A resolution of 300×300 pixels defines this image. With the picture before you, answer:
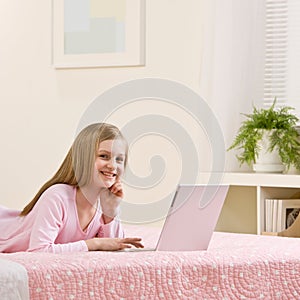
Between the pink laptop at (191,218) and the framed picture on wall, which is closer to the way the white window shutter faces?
the pink laptop

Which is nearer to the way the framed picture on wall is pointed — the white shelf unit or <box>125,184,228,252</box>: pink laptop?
the pink laptop

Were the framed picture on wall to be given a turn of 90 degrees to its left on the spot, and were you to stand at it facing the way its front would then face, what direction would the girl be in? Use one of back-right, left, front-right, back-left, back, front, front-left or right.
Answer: right

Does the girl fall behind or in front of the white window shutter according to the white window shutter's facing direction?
in front

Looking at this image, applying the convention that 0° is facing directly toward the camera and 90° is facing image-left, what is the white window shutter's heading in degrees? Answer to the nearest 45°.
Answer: approximately 0°

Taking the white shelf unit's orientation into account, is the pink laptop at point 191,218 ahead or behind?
ahead

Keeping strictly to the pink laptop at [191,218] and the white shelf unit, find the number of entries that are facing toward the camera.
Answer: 1

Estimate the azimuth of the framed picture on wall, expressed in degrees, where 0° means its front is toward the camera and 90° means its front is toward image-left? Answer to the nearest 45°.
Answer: approximately 0°

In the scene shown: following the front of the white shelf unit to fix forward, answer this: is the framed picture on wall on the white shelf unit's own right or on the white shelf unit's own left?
on the white shelf unit's own right

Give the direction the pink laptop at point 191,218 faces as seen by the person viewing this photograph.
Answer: facing away from the viewer and to the left of the viewer

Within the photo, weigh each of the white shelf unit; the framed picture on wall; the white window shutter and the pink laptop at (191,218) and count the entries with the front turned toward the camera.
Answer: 3

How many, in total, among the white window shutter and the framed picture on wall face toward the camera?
2

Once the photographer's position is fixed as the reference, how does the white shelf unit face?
facing the viewer

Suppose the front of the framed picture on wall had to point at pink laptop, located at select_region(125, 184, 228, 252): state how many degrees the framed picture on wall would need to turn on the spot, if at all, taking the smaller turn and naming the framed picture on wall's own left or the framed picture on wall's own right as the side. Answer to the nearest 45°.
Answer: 0° — it already faces it
